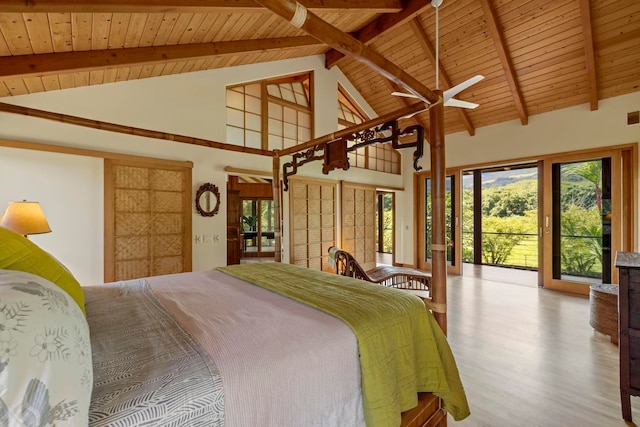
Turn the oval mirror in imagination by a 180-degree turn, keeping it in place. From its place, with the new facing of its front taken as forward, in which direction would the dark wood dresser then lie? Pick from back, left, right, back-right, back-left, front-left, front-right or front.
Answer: back-right

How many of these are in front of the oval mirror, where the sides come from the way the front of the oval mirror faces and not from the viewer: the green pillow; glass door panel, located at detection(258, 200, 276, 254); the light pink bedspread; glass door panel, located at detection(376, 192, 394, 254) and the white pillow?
3

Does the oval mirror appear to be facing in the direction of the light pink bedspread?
yes

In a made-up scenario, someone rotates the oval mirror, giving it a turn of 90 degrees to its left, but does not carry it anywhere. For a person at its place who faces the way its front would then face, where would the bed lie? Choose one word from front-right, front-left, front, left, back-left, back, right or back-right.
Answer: right

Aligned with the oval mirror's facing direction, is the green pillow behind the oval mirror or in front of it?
in front

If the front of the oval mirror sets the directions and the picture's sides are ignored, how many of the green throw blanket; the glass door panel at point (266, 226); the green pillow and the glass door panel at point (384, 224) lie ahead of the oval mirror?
2

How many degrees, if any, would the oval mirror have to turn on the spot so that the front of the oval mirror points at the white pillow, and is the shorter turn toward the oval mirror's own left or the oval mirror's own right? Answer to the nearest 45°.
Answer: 0° — it already faces it

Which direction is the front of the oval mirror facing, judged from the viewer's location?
facing the viewer

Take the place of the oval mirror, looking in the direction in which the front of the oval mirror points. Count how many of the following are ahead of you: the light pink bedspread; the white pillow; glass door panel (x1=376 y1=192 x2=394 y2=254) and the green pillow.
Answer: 3

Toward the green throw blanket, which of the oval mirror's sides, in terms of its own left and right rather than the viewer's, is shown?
front

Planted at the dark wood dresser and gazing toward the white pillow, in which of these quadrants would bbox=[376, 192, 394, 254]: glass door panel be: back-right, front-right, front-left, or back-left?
back-right

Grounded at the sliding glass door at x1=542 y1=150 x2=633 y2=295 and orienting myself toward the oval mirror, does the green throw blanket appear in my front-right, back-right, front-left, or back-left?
front-left

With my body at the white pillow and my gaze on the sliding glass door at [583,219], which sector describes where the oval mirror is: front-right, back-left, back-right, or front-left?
front-left

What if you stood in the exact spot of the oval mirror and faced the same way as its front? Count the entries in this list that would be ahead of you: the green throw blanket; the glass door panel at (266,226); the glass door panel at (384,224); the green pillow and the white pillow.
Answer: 3
